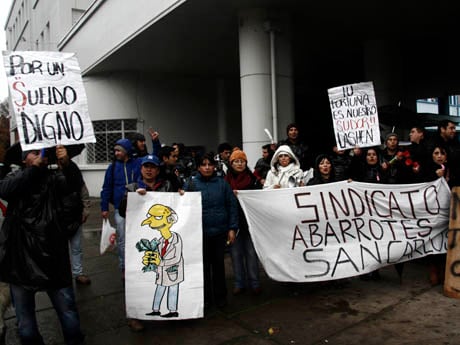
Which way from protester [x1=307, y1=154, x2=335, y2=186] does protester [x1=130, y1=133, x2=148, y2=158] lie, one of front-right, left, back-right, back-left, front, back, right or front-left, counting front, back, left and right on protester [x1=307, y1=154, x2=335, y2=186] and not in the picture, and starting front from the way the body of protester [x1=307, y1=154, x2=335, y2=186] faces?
right

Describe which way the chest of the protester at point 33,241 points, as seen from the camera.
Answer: toward the camera

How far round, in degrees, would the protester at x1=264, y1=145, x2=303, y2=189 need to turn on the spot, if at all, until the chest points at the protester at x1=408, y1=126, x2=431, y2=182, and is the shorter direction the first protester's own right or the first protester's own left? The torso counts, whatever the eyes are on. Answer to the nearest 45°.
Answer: approximately 135° to the first protester's own left

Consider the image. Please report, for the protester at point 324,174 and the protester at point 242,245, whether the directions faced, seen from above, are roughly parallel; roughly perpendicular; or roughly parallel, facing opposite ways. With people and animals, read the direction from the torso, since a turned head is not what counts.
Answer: roughly parallel

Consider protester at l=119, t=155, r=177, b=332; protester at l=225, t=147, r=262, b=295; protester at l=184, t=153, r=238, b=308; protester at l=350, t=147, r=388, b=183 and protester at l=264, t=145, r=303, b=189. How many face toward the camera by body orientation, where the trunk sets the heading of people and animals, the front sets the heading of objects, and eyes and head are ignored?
5

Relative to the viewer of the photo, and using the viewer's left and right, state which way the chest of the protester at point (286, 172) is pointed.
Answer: facing the viewer

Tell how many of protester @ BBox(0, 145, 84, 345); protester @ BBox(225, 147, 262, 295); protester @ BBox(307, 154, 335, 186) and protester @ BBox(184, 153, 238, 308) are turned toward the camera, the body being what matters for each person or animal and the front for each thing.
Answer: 4

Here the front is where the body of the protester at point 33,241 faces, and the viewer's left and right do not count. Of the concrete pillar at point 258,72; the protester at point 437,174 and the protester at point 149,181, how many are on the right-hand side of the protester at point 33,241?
0

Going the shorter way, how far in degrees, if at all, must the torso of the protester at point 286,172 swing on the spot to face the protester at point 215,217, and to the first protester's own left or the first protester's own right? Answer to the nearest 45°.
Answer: approximately 45° to the first protester's own right

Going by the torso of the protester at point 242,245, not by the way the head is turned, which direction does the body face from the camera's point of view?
toward the camera

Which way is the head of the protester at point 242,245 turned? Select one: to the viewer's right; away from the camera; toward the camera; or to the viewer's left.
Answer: toward the camera

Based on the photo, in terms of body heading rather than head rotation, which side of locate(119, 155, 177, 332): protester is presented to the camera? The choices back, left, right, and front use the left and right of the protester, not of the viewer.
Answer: front

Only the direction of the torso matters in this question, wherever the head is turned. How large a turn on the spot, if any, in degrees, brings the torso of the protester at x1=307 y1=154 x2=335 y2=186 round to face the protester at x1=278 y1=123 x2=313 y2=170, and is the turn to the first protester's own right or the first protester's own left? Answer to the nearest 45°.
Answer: approximately 180°

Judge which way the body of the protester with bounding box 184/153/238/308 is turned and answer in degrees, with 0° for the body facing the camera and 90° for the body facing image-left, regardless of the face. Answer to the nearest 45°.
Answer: approximately 0°

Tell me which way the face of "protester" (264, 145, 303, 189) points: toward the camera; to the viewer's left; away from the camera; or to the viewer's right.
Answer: toward the camera
